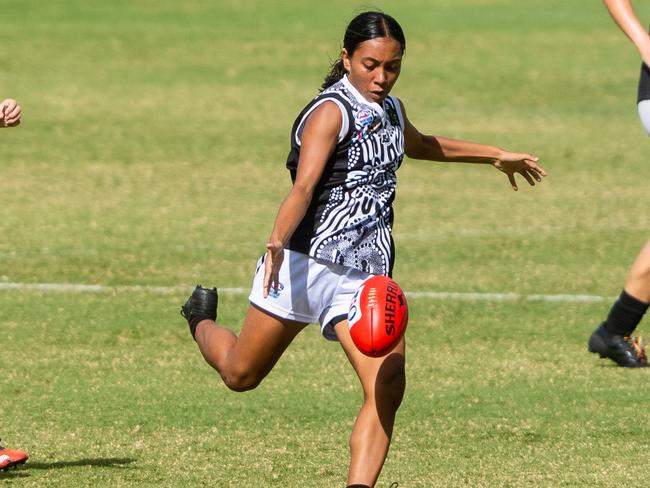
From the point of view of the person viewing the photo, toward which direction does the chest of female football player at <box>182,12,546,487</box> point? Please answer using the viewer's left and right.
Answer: facing the viewer and to the right of the viewer

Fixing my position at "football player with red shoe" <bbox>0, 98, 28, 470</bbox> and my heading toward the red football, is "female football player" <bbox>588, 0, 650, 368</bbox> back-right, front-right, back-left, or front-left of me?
front-left

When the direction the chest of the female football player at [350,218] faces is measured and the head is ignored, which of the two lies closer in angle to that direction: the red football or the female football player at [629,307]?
the red football

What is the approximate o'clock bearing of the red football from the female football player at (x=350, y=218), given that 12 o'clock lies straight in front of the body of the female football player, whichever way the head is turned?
The red football is roughly at 1 o'clock from the female football player.

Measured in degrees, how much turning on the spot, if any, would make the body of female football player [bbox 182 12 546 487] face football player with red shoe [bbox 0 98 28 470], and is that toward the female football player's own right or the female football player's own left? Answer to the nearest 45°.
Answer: approximately 135° to the female football player's own right

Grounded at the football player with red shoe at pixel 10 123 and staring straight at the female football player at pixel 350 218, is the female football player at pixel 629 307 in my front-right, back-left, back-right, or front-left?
front-left

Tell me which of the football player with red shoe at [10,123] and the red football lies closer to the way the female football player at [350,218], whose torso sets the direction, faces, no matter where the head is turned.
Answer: the red football

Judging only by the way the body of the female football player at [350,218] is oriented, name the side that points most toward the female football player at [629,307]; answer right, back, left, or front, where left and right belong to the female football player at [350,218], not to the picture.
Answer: left
